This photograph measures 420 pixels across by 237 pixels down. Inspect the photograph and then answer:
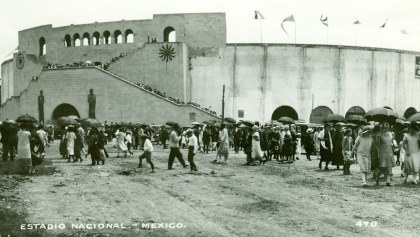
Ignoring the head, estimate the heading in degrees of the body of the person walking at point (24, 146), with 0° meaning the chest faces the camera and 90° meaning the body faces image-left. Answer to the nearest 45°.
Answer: approximately 180°

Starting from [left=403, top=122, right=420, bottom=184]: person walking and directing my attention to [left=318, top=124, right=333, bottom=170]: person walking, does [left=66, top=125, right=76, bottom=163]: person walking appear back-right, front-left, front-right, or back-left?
front-left

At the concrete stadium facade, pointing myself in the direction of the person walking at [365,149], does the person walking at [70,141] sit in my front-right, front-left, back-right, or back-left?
front-right

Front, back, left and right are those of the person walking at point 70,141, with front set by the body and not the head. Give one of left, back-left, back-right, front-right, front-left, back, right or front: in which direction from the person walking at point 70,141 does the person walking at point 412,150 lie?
back-right

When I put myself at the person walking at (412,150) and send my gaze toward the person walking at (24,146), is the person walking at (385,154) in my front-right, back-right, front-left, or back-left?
front-left

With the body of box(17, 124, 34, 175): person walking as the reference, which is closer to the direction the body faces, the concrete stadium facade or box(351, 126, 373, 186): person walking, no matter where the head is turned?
the concrete stadium facade

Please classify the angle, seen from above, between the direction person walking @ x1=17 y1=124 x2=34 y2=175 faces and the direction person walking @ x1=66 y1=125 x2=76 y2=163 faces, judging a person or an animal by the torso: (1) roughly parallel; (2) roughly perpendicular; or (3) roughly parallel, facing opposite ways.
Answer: roughly parallel

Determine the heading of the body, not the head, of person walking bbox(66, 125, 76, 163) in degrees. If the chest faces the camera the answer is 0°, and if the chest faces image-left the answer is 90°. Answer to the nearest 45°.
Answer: approximately 180°

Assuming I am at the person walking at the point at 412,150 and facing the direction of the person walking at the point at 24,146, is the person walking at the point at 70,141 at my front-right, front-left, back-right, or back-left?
front-right
